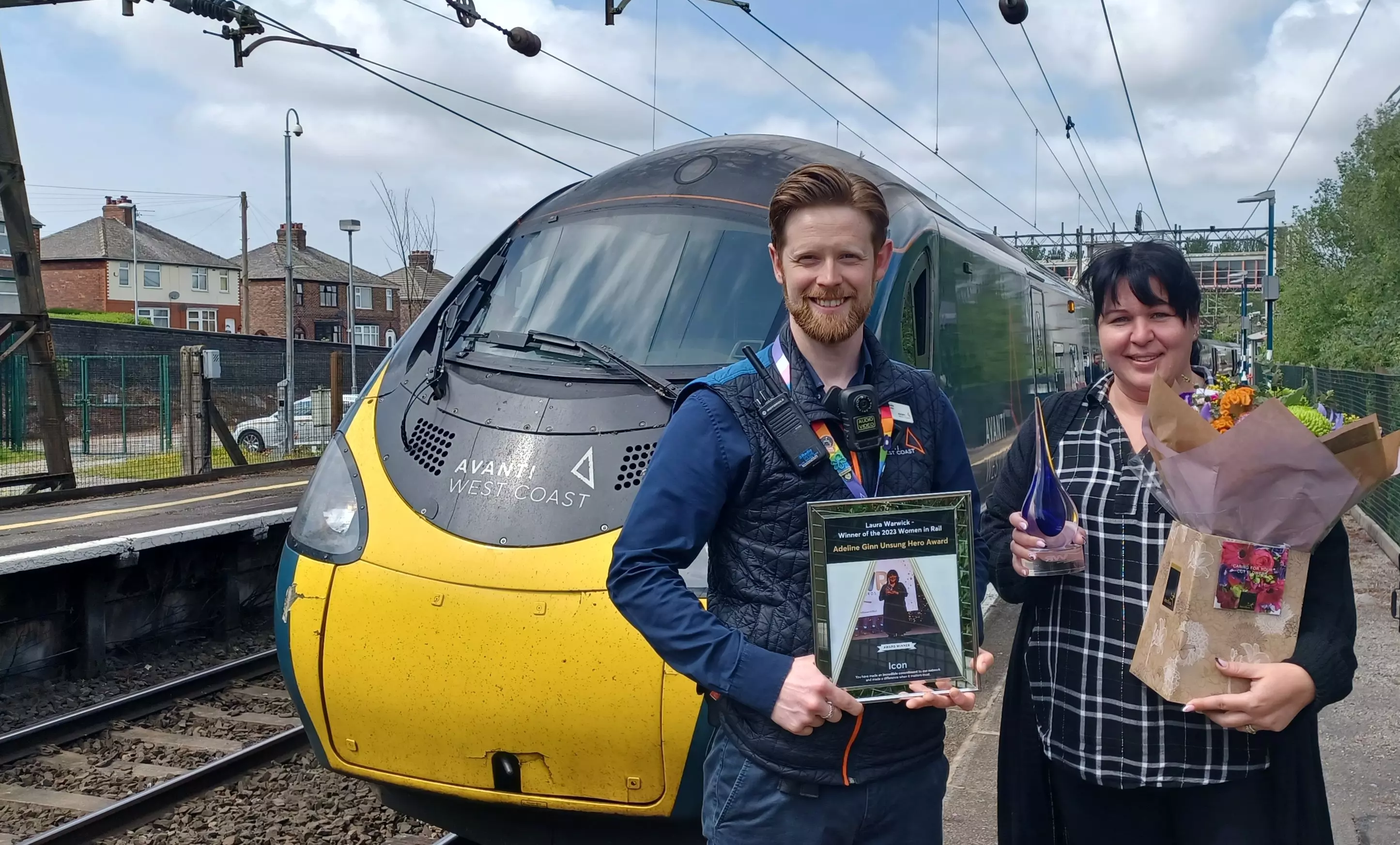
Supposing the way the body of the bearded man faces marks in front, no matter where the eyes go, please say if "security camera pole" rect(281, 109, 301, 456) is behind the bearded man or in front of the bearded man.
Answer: behind

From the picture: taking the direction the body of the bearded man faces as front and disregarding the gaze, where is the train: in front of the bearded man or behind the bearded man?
behind

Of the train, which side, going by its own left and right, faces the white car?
right

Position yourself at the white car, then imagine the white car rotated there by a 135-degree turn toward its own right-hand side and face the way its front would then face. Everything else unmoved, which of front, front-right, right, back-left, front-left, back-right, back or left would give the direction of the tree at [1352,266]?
front-right

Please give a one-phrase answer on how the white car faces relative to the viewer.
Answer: facing to the left of the viewer

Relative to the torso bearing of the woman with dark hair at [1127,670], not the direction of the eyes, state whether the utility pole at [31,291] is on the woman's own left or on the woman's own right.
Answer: on the woman's own right

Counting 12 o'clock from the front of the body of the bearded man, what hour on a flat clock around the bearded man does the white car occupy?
The white car is roughly at 5 o'clock from the bearded man.

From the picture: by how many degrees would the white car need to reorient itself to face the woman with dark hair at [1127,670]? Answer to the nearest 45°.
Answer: approximately 90° to its left

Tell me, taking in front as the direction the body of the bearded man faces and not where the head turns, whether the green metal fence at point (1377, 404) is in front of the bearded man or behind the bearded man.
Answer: behind
